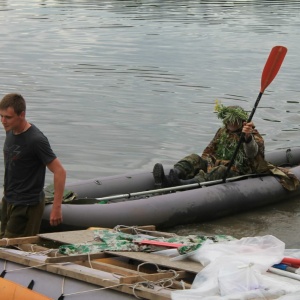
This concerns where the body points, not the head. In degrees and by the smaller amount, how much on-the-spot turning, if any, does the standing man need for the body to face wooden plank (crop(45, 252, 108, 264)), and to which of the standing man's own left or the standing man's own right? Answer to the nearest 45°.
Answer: approximately 45° to the standing man's own left

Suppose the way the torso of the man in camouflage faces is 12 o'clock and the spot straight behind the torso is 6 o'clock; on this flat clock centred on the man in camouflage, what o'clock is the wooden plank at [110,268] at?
The wooden plank is roughly at 11 o'clock from the man in camouflage.

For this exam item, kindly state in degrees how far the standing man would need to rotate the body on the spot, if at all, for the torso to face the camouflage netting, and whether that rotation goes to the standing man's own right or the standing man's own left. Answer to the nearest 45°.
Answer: approximately 90° to the standing man's own left

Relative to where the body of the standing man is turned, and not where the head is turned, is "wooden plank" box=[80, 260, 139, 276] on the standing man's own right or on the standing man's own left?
on the standing man's own left
